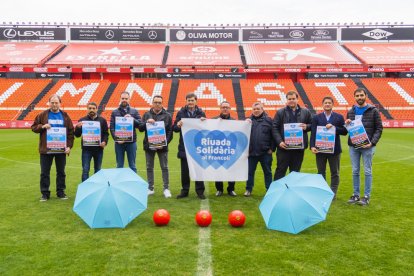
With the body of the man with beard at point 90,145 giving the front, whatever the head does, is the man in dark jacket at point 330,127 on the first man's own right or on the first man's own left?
on the first man's own left

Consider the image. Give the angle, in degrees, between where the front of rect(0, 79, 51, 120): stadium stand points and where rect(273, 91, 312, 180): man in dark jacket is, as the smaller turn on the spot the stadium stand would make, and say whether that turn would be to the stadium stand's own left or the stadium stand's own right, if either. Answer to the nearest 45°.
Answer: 0° — it already faces them

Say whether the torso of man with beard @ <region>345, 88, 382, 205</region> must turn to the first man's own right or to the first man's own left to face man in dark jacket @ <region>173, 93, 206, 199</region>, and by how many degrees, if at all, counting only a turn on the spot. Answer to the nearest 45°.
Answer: approximately 45° to the first man's own right

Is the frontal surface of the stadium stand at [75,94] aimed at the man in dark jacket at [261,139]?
yes

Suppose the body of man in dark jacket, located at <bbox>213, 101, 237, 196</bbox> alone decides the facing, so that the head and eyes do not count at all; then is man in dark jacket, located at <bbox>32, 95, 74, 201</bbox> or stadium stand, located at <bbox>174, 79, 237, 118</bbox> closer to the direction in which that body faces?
the man in dark jacket

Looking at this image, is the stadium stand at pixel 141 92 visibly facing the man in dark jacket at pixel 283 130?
yes
